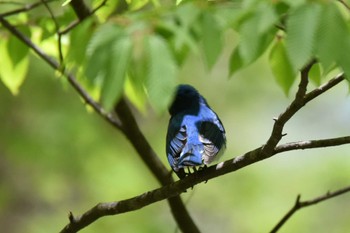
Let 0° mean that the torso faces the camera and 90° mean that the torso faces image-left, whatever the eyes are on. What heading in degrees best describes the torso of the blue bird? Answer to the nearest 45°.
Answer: approximately 180°
